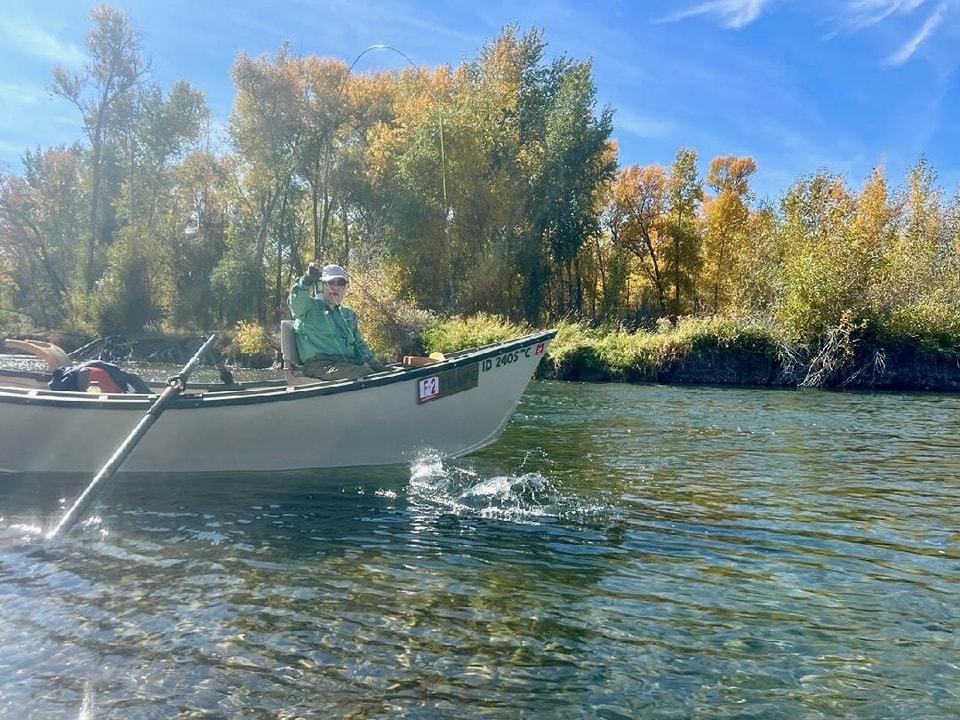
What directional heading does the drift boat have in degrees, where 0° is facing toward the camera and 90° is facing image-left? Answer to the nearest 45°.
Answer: approximately 270°

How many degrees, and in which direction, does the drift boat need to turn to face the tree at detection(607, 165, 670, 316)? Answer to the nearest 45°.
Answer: approximately 45° to its left

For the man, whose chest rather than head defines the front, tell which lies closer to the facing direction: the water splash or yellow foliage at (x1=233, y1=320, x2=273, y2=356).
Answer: the water splash

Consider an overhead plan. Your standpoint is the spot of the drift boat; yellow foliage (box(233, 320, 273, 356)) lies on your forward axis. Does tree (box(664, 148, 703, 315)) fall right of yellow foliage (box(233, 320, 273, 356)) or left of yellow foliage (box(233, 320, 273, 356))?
right

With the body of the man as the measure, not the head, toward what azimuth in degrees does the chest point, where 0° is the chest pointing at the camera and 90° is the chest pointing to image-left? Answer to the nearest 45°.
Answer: approximately 315°

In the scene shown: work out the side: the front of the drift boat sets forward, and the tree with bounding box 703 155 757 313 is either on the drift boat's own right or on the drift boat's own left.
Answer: on the drift boat's own left

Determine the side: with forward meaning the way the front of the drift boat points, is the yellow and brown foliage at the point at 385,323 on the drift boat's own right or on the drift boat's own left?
on the drift boat's own left

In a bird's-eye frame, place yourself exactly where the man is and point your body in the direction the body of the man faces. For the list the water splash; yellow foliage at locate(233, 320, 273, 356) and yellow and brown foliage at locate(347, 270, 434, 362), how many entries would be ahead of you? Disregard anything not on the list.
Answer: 1

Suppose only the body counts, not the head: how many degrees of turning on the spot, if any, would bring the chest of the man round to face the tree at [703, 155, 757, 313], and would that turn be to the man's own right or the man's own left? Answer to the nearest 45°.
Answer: approximately 90° to the man's own left

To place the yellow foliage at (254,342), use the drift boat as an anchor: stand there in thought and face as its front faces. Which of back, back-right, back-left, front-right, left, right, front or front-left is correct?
left

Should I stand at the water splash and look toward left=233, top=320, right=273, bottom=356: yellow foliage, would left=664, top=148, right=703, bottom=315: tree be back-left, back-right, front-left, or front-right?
front-right

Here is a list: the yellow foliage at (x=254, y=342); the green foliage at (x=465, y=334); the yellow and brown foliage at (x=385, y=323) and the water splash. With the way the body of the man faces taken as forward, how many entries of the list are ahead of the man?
1

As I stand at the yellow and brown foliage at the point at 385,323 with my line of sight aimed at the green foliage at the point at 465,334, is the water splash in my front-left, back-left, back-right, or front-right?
front-right
